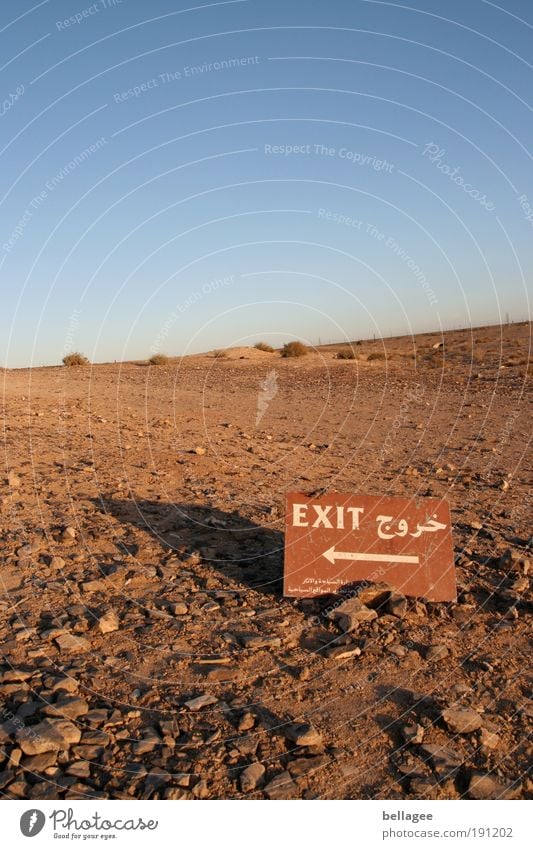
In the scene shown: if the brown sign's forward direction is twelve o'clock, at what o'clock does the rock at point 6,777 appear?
The rock is roughly at 1 o'clock from the brown sign.

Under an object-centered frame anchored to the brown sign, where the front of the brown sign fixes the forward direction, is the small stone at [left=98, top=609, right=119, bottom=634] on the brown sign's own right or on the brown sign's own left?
on the brown sign's own right

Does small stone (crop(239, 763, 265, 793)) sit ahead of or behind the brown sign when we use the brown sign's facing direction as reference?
ahead

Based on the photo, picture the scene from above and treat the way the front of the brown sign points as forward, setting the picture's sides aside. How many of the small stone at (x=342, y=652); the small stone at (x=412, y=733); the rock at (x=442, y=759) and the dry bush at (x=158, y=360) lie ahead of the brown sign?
3

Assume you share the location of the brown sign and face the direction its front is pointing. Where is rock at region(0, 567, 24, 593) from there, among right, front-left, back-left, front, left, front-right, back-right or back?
right

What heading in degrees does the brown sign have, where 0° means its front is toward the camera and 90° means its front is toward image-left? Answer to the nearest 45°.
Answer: approximately 0°

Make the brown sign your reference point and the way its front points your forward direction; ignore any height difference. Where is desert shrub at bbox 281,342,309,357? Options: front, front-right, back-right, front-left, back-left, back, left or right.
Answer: back

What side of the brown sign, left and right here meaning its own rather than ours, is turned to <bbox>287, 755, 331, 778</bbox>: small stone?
front

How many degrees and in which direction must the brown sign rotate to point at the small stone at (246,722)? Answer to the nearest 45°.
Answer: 0° — it already faces it

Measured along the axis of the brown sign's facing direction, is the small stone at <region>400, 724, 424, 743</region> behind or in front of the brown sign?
in front

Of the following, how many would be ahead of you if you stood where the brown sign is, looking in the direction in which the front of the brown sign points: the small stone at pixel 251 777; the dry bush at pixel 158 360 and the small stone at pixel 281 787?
2

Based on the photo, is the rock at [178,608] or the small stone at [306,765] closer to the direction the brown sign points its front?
the small stone

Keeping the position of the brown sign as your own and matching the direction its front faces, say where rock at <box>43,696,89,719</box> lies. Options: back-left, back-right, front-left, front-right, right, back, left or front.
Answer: front-right
